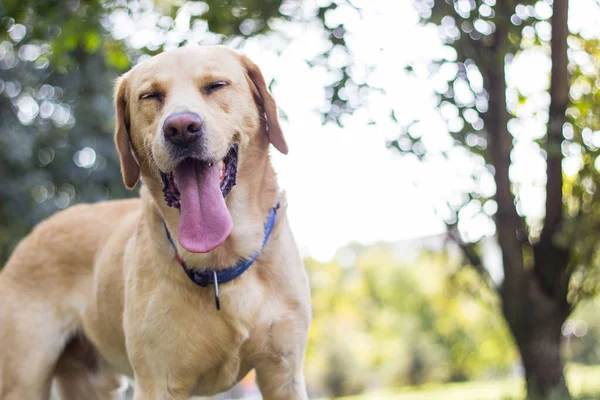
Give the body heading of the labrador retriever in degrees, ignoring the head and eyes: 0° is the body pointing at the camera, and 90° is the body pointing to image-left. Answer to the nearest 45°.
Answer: approximately 315°
